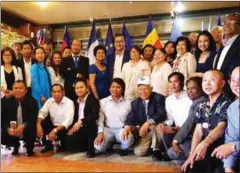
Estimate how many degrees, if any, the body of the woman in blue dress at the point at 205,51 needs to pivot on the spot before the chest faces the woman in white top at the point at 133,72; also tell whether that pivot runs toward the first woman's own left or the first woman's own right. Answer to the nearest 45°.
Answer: approximately 90° to the first woman's own right

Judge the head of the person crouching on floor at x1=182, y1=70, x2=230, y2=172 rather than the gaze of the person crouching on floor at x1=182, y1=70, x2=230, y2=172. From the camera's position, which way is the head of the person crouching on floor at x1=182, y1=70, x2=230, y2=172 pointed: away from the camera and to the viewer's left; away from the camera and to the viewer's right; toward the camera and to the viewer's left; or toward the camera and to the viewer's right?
toward the camera and to the viewer's left

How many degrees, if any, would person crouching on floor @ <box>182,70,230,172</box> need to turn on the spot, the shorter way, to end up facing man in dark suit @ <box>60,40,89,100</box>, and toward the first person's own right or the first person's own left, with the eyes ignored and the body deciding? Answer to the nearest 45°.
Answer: approximately 90° to the first person's own right

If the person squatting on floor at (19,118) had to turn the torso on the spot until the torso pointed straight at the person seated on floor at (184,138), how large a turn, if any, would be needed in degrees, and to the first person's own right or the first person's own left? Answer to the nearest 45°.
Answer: approximately 45° to the first person's own left

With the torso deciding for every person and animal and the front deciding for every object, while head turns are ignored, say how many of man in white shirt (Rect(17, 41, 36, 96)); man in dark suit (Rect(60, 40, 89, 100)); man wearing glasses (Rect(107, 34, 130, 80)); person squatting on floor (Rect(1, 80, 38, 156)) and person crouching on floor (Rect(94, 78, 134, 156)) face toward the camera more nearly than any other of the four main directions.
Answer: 5

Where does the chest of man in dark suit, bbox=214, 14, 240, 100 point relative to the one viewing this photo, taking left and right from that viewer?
facing the viewer and to the left of the viewer

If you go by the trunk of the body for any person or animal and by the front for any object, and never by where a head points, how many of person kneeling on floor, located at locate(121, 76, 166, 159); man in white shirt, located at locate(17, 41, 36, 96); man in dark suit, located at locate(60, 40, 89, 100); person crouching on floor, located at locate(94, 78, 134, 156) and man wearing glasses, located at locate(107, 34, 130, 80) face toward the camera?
5

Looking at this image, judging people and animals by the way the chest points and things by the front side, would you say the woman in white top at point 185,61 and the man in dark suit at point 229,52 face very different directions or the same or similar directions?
same or similar directions

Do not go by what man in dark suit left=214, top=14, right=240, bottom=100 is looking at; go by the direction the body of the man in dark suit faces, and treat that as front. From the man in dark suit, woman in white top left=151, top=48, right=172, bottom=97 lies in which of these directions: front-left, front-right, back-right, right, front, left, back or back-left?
right

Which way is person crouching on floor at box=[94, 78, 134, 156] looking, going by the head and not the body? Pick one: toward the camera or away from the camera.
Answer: toward the camera

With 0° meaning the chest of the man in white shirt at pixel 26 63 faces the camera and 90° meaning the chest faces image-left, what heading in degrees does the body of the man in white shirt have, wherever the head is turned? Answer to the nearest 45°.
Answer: approximately 0°

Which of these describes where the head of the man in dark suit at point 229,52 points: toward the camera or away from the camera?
toward the camera

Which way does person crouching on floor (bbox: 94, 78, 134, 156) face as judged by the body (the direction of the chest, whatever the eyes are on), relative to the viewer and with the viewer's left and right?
facing the viewer

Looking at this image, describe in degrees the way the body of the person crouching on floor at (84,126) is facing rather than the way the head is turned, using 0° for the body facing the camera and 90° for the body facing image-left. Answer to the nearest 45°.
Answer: approximately 45°
